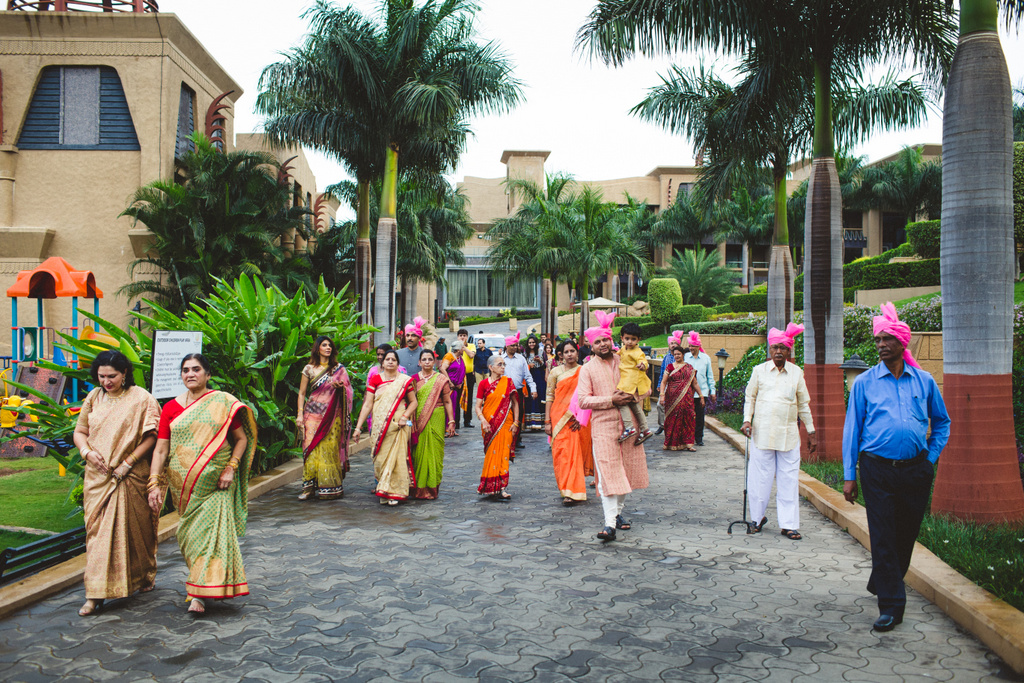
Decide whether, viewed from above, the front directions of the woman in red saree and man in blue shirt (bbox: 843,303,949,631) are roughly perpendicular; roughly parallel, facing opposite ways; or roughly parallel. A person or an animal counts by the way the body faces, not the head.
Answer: roughly parallel

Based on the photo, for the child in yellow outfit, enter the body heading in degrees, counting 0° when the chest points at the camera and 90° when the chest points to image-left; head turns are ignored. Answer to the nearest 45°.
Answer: approximately 45°

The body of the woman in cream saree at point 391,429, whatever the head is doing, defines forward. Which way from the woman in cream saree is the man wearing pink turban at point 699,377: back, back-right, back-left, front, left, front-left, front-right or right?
back-left

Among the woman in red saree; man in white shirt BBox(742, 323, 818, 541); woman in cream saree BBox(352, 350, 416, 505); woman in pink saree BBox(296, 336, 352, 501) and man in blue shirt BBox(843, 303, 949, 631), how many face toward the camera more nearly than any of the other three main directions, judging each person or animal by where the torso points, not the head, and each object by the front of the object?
5

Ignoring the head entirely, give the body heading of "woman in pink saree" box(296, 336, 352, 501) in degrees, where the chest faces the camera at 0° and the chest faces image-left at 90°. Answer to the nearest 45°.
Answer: approximately 0°

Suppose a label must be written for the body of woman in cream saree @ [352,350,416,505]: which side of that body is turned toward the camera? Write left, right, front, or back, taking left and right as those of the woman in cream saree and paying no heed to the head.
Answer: front

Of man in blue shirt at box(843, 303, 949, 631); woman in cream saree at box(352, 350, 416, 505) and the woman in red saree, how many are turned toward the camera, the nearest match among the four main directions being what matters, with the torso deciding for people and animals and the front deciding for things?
3

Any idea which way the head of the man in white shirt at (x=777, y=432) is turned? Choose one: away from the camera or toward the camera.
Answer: toward the camera

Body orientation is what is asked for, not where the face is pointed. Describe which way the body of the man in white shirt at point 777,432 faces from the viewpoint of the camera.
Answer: toward the camera

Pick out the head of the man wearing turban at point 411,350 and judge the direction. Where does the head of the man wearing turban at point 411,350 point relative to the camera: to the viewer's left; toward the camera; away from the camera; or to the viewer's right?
toward the camera

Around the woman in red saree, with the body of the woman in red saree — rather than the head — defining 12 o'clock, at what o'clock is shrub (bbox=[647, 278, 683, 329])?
The shrub is roughly at 6 o'clock from the woman in red saree.

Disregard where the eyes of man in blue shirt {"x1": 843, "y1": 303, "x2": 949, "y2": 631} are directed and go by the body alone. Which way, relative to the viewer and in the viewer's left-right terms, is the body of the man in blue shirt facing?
facing the viewer

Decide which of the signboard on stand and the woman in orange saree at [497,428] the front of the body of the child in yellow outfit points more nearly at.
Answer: the signboard on stand

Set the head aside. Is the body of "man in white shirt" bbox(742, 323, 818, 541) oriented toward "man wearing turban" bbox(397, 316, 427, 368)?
no

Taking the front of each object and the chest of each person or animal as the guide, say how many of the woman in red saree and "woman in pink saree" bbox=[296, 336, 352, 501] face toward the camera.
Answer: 2

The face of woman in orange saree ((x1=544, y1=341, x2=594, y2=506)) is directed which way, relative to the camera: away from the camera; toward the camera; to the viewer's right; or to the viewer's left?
toward the camera

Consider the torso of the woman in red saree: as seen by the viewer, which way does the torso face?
toward the camera

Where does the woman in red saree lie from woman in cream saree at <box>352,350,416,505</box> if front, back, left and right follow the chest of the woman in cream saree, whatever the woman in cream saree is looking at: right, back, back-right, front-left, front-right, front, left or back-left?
back-left

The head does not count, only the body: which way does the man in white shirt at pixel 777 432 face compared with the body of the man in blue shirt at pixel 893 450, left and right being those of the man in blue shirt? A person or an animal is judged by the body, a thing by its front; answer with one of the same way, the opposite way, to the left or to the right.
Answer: the same way
